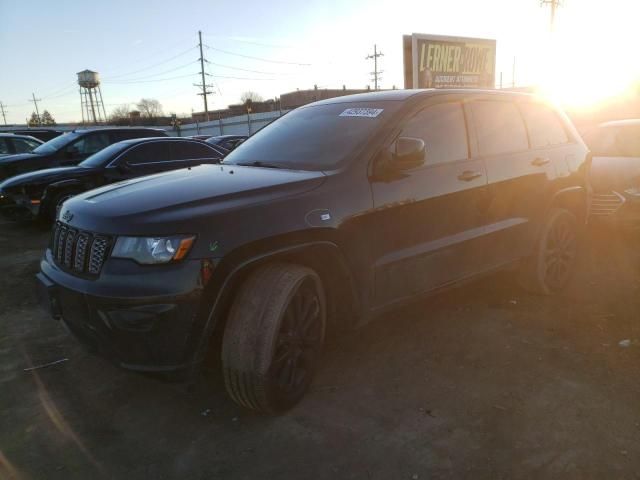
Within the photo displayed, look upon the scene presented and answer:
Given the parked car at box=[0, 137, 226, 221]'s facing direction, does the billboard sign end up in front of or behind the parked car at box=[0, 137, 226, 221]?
behind

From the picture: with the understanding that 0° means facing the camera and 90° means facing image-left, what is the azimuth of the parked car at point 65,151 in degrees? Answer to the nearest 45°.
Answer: approximately 45°

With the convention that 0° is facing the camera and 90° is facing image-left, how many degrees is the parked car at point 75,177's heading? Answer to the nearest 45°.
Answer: approximately 45°

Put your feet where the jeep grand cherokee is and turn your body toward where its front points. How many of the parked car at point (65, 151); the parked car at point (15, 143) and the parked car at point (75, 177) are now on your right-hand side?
3

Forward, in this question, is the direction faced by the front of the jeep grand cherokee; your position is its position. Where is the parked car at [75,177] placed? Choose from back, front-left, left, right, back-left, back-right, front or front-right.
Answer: right

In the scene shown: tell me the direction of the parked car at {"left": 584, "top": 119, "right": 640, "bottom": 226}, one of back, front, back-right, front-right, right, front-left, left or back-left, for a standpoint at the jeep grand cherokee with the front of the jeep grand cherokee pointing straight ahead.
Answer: back
